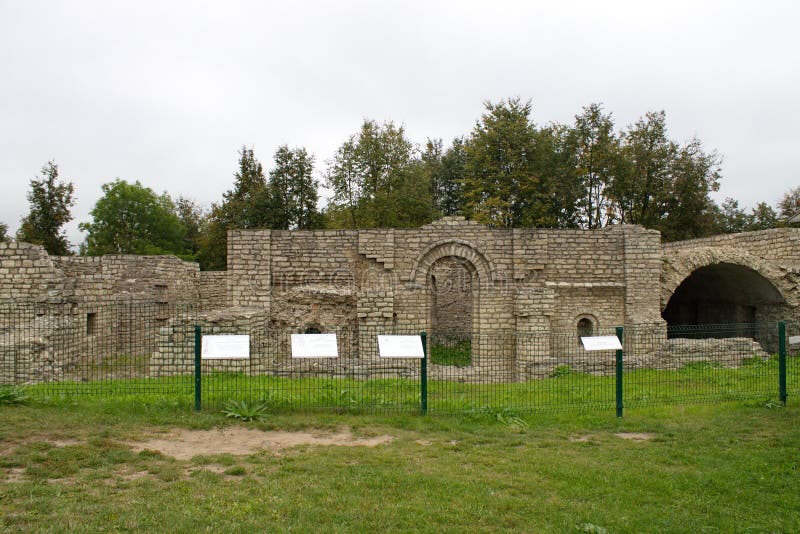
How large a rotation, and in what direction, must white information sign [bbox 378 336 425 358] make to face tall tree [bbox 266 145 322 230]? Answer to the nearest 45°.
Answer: approximately 180°

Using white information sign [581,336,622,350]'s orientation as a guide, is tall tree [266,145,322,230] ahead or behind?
behind

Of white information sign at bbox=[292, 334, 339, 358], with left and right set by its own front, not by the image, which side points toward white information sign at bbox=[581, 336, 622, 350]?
left

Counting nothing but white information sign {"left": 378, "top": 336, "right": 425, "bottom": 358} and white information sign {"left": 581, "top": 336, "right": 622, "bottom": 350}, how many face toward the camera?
2

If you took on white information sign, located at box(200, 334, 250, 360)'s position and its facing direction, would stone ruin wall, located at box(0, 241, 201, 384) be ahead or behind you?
behind

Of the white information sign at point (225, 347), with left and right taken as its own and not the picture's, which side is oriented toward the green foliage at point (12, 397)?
right
